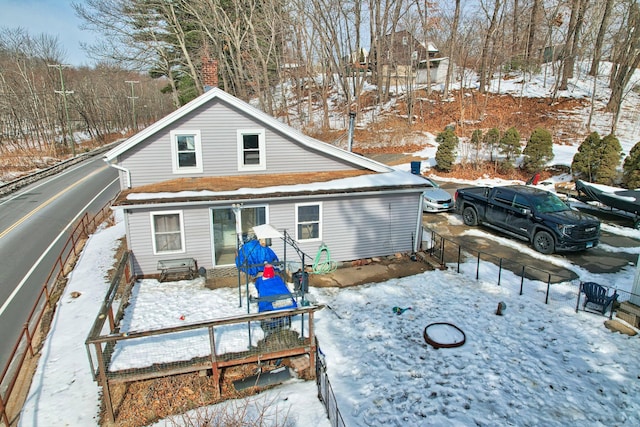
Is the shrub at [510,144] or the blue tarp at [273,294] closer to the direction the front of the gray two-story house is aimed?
the blue tarp

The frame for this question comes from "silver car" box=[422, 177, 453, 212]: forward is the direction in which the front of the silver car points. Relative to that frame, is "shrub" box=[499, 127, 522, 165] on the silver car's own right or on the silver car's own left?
on the silver car's own left

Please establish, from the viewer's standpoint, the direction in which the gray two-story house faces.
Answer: facing the viewer

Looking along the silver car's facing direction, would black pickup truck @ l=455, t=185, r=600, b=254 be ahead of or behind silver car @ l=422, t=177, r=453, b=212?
ahead

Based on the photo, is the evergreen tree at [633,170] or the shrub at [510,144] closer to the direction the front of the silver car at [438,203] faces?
the evergreen tree

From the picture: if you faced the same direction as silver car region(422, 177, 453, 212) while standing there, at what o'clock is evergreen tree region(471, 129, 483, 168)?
The evergreen tree is roughly at 8 o'clock from the silver car.

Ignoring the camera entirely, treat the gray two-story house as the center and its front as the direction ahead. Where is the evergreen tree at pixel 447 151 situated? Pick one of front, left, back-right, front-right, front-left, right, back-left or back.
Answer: back-left

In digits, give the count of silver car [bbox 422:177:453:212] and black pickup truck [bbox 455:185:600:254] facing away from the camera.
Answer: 0

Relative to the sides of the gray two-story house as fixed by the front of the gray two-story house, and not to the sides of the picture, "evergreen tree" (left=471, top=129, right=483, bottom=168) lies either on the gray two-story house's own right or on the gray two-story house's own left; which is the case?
on the gray two-story house's own left

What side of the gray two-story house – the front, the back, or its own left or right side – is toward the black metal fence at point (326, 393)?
front

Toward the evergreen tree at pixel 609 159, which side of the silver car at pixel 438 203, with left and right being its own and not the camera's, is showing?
left

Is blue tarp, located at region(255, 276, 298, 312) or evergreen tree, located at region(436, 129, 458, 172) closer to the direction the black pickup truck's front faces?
the blue tarp

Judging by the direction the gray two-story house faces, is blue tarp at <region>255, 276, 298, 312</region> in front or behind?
in front

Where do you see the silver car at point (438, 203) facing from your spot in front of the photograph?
facing the viewer and to the right of the viewer
